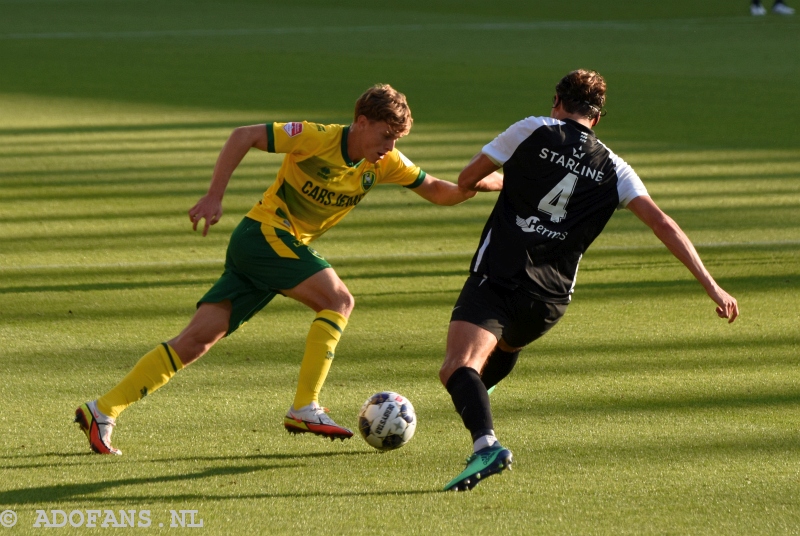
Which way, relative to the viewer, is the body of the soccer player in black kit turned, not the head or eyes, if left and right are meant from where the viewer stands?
facing away from the viewer

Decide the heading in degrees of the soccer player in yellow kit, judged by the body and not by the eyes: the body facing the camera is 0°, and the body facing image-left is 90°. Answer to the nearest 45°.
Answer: approximately 315°

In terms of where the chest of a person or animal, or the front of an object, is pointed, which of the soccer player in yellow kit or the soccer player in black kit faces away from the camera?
the soccer player in black kit

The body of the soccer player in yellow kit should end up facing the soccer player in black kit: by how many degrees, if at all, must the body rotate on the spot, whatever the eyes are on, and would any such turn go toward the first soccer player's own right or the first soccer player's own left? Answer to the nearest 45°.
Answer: approximately 45° to the first soccer player's own left

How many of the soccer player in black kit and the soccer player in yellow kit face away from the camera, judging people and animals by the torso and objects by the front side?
1

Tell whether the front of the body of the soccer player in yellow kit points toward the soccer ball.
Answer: yes

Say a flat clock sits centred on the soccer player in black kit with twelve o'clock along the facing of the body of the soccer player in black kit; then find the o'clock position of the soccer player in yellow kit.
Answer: The soccer player in yellow kit is roughly at 9 o'clock from the soccer player in black kit.

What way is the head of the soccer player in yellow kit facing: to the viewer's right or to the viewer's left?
to the viewer's right
